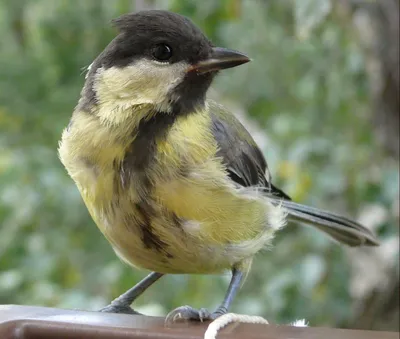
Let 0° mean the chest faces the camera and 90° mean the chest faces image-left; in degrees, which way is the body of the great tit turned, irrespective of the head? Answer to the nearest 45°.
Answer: approximately 45°
